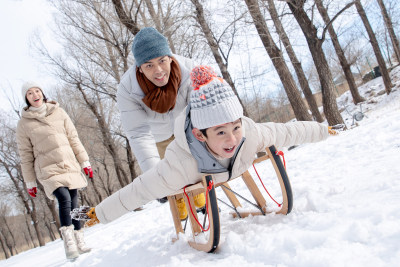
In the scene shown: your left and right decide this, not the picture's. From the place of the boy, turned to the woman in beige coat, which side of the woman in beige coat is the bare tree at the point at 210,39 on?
right

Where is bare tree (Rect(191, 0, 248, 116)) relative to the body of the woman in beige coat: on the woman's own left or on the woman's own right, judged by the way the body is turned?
on the woman's own left

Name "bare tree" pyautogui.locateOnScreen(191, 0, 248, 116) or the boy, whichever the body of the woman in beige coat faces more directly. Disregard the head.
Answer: the boy

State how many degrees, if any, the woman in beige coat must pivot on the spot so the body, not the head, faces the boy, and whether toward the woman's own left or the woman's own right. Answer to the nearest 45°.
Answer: approximately 45° to the woman's own left

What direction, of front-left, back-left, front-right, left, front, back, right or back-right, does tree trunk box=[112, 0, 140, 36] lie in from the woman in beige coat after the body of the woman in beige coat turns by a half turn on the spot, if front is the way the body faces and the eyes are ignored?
front-right

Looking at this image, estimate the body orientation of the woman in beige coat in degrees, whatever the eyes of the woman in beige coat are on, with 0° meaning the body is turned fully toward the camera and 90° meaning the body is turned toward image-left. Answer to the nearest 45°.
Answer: approximately 0°
